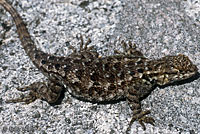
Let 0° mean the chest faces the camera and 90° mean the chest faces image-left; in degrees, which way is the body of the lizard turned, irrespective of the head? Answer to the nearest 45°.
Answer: approximately 270°
